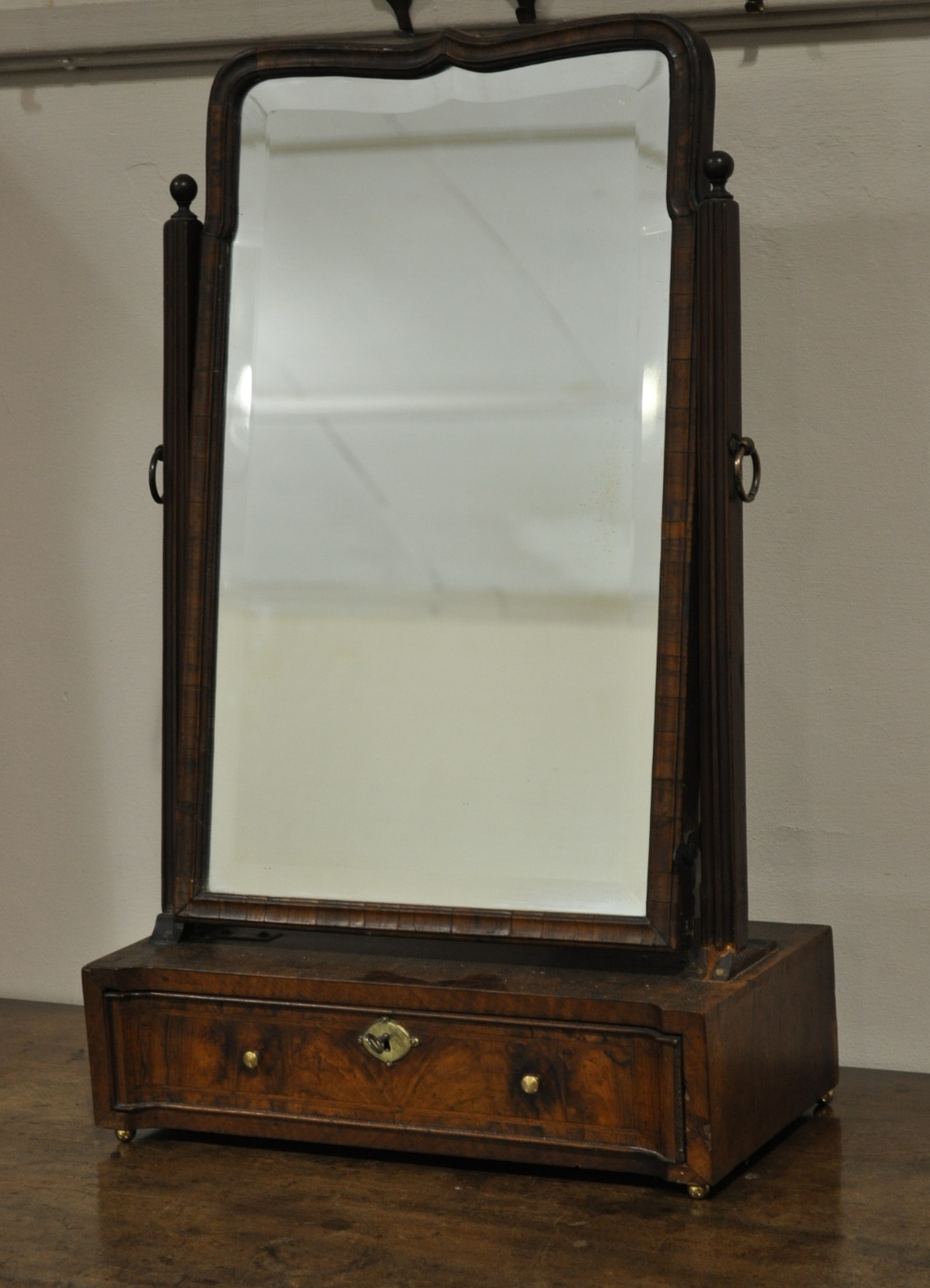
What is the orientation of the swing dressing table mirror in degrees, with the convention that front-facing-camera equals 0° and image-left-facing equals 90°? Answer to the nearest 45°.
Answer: approximately 45°
